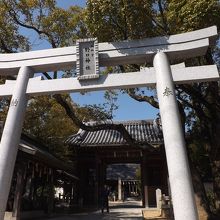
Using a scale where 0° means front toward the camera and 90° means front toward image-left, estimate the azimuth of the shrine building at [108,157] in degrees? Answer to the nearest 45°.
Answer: approximately 0°

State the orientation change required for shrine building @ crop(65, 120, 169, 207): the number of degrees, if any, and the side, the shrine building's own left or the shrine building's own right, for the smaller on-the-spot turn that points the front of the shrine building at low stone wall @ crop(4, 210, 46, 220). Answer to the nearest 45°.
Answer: approximately 45° to the shrine building's own right

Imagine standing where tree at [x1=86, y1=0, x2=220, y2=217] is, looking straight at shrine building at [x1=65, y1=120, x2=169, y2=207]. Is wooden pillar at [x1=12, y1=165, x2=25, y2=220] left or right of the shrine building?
left

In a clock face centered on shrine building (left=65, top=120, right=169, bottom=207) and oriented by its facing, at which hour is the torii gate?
The torii gate is roughly at 12 o'clock from the shrine building.

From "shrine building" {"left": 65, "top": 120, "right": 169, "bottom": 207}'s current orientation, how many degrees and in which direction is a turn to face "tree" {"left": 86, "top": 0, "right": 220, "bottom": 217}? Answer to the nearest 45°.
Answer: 0° — it already faces it
